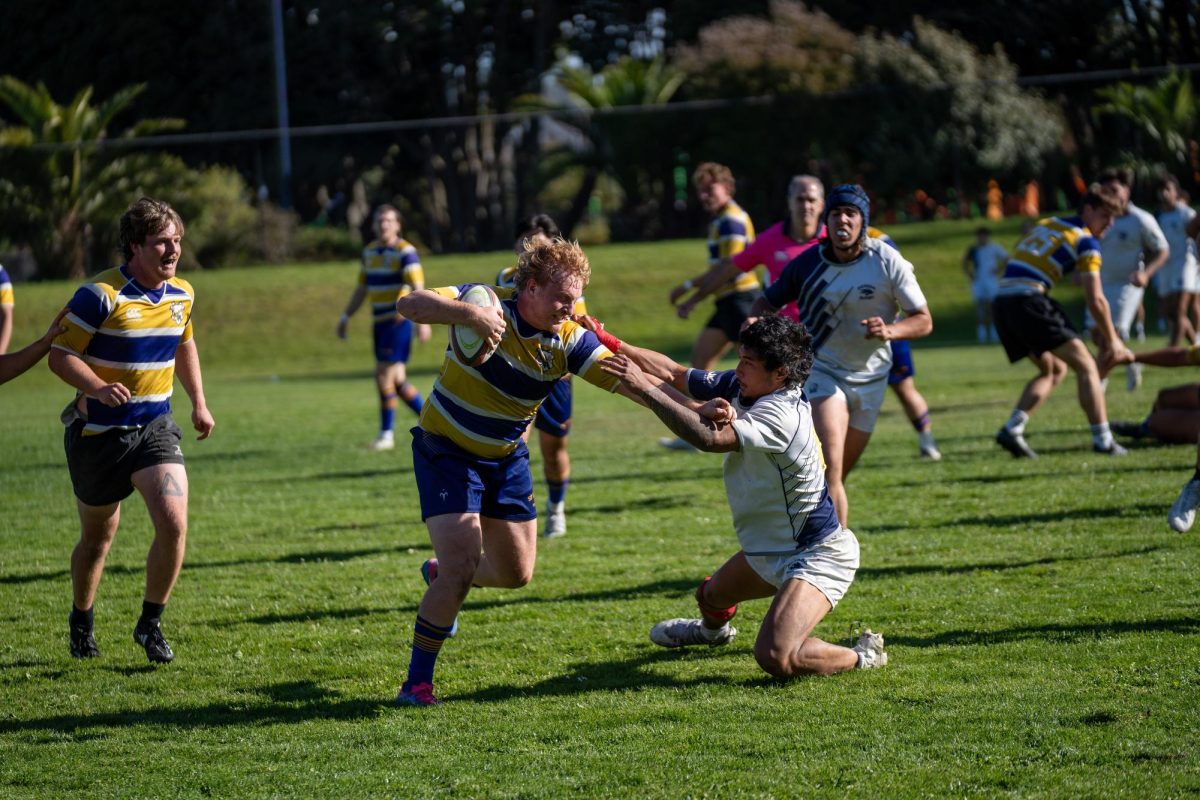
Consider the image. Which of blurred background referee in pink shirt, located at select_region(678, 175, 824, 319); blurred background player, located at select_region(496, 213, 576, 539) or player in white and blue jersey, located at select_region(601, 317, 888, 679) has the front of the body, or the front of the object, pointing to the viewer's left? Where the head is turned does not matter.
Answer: the player in white and blue jersey

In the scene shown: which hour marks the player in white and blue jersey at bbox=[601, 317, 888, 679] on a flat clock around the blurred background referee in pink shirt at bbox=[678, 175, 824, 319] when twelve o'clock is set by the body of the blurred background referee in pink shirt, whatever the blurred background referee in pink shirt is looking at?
The player in white and blue jersey is roughly at 12 o'clock from the blurred background referee in pink shirt.

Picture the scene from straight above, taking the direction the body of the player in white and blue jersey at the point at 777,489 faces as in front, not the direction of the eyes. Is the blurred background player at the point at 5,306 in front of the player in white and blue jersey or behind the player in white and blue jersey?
in front

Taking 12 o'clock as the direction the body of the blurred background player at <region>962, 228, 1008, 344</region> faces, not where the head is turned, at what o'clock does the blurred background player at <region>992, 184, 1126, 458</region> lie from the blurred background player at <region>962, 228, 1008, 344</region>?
the blurred background player at <region>992, 184, 1126, 458</region> is roughly at 12 o'clock from the blurred background player at <region>962, 228, 1008, 344</region>.

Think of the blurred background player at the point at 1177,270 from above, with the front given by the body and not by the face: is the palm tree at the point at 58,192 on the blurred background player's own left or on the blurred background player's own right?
on the blurred background player's own right

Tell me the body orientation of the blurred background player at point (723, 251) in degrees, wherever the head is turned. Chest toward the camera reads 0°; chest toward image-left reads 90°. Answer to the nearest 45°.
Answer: approximately 45°

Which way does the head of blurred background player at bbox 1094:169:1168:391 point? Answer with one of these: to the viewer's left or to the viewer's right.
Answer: to the viewer's left

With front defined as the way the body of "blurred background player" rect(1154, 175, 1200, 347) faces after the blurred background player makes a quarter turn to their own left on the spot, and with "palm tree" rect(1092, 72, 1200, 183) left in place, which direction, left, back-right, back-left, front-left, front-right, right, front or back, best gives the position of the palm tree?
back-left

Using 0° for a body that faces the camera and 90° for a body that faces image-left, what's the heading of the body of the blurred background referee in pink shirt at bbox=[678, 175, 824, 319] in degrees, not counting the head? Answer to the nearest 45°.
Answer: approximately 0°

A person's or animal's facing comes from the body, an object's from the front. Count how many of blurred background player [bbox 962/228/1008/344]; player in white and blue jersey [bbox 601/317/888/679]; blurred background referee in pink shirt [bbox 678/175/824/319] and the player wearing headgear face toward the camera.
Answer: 3

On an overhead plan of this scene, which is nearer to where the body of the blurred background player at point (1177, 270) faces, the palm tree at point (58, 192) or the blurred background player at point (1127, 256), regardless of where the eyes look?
the blurred background player

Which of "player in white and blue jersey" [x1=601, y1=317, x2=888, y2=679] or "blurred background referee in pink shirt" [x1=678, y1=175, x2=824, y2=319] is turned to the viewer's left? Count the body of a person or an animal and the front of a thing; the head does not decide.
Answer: the player in white and blue jersey
